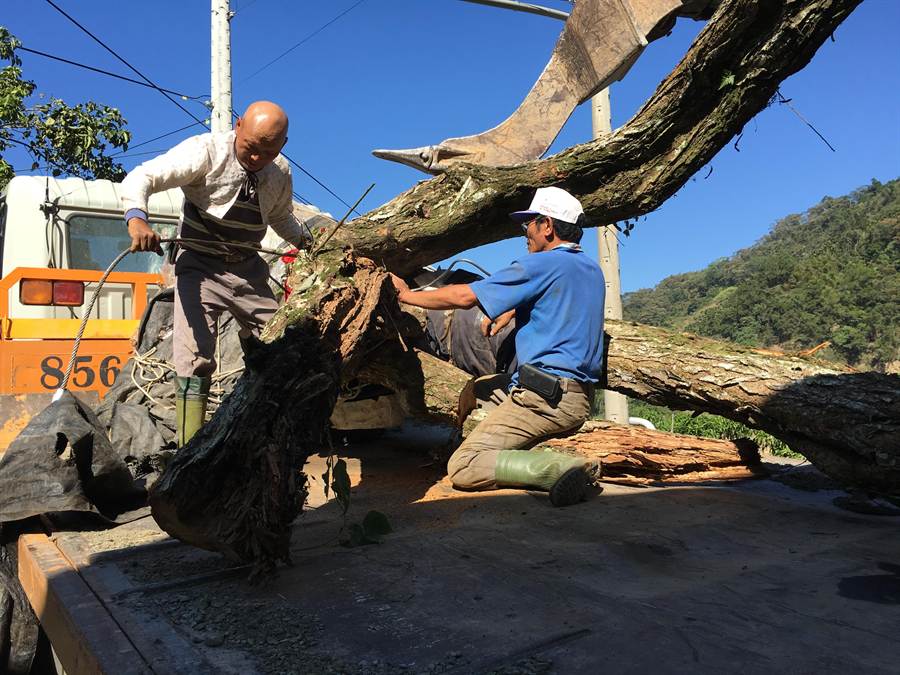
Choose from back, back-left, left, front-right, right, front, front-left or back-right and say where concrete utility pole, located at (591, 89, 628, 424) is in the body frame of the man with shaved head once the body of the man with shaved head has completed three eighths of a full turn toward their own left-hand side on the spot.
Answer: front-right

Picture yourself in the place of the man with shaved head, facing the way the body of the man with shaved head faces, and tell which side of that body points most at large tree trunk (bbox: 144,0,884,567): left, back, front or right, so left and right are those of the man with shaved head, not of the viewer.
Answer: front

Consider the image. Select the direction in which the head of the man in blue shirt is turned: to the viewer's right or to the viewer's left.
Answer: to the viewer's left

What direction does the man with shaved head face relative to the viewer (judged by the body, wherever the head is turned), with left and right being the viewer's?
facing the viewer and to the right of the viewer

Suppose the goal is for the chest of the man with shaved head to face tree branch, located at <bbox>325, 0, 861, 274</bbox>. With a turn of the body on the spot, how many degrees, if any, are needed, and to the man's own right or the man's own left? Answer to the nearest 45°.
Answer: approximately 45° to the man's own left

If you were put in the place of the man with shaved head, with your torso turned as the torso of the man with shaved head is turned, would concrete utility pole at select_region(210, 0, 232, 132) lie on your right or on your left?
on your left

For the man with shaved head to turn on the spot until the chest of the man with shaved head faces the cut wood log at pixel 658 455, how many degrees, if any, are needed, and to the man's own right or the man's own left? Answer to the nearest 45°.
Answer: approximately 45° to the man's own left

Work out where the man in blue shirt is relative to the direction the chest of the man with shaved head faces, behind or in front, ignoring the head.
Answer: in front

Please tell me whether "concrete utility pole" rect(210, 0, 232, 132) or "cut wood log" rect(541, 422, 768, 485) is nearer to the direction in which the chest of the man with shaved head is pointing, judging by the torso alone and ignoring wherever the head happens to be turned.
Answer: the cut wood log

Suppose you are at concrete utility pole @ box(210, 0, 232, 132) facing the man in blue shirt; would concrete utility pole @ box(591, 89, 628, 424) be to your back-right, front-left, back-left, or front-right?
front-left

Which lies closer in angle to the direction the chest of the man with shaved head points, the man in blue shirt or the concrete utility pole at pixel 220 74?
the man in blue shirt
